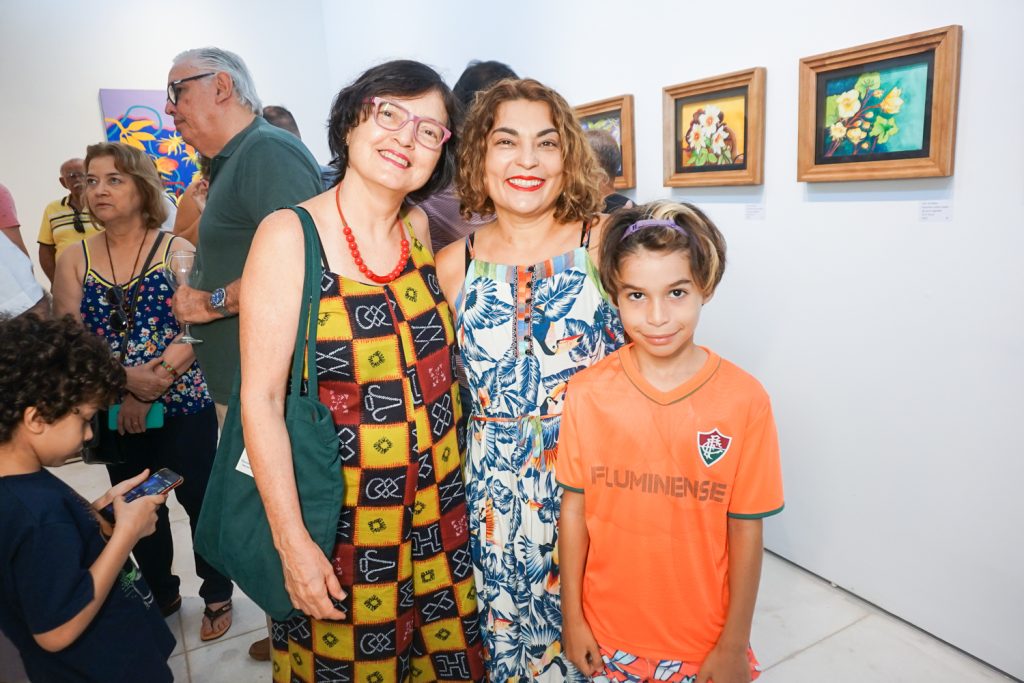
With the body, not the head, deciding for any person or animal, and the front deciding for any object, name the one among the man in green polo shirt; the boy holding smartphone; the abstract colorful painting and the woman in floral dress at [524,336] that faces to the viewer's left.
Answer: the man in green polo shirt

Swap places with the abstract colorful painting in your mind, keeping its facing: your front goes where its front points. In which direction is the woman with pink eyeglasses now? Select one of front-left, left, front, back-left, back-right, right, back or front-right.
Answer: front

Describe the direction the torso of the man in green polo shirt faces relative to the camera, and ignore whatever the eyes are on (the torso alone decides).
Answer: to the viewer's left

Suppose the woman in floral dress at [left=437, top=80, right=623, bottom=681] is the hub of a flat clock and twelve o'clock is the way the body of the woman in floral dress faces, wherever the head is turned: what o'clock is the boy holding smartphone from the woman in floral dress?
The boy holding smartphone is roughly at 3 o'clock from the woman in floral dress.

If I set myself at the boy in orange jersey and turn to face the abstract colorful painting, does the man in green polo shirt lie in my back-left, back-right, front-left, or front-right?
front-left

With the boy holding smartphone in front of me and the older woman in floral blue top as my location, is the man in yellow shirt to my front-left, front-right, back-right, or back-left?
back-right

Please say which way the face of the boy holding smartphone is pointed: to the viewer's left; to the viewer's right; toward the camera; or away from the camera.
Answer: to the viewer's right

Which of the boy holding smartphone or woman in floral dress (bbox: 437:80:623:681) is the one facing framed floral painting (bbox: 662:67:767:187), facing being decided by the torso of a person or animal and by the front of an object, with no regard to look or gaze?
the boy holding smartphone

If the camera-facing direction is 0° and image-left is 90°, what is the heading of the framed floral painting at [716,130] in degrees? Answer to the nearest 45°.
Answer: approximately 45°

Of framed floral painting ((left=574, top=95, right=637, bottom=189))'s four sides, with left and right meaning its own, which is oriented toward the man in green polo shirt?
front

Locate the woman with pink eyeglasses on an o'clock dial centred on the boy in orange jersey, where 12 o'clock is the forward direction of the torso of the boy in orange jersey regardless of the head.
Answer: The woman with pink eyeglasses is roughly at 3 o'clock from the boy in orange jersey.

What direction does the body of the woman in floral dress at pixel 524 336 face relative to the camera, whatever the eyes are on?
toward the camera

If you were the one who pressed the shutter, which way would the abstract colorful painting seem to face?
facing the viewer

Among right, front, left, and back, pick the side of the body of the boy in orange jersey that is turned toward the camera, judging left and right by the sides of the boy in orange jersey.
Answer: front

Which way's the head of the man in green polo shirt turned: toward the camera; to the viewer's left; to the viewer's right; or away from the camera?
to the viewer's left

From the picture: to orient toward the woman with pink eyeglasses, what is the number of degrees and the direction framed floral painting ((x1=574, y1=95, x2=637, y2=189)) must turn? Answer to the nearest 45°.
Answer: approximately 45° to its left

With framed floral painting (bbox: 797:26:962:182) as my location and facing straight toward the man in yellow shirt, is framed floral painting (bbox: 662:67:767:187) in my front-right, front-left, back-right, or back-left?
front-right

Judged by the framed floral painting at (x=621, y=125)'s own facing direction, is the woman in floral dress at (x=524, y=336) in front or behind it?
in front
